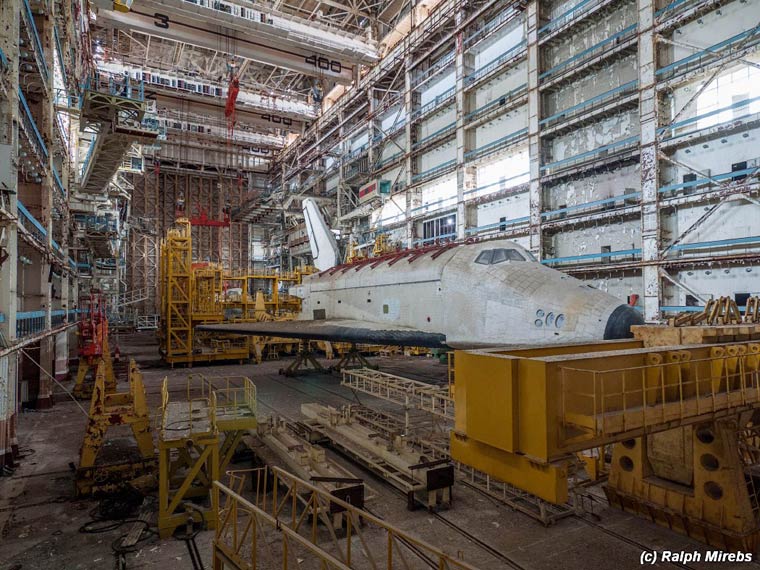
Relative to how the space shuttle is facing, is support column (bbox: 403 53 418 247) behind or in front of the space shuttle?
behind

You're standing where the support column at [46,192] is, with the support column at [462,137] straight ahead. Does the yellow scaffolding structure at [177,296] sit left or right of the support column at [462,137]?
left

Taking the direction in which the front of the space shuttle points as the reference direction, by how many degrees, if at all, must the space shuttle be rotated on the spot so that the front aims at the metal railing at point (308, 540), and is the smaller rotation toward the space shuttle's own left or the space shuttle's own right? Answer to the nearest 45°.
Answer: approximately 90° to the space shuttle's own right

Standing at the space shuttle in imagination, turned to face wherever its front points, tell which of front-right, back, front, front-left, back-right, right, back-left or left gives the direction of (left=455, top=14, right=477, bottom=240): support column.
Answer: back-left

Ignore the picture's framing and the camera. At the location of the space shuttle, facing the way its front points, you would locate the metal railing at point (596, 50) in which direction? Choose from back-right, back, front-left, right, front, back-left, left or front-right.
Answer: left

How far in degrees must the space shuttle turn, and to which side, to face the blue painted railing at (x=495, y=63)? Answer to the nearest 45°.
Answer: approximately 135° to its left

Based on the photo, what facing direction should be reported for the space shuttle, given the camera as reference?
facing the viewer and to the right of the viewer

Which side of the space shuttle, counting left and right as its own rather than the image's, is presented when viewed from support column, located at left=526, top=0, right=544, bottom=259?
left

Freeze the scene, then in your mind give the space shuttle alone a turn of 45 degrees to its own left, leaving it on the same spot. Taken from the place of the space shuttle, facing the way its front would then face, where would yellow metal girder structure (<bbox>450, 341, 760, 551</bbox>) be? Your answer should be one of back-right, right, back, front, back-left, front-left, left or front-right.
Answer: right

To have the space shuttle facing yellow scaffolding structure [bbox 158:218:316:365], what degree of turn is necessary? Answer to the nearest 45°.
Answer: approximately 180°

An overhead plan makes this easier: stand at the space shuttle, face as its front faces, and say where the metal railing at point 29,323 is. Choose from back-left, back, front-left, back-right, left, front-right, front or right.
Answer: back-right

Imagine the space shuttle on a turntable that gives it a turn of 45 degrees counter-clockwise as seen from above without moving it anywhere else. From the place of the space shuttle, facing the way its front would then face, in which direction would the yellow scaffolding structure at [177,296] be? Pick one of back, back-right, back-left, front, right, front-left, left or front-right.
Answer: back-left

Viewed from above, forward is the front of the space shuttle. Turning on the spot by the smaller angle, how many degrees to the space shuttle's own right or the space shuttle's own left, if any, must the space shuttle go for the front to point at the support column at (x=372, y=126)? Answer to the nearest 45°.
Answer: approximately 135° to the space shuttle's own left
